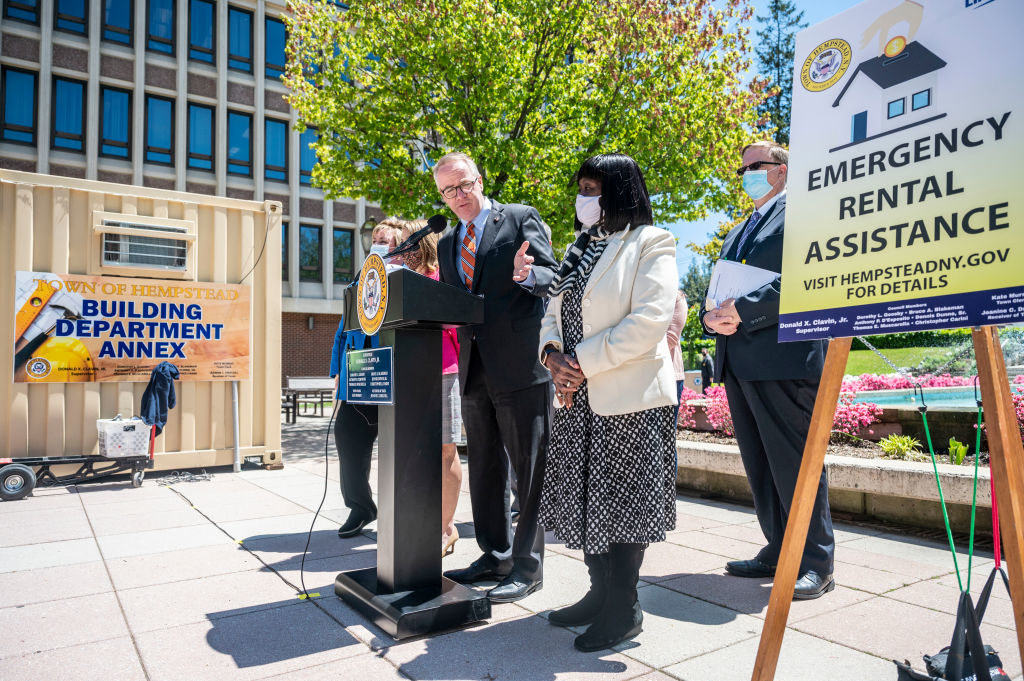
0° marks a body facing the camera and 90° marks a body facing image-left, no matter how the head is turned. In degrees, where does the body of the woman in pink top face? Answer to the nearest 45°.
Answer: approximately 45°

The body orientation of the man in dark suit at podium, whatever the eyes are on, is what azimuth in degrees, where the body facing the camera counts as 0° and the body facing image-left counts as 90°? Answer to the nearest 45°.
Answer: approximately 45°

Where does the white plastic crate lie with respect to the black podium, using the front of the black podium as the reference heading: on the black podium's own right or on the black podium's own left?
on the black podium's own right

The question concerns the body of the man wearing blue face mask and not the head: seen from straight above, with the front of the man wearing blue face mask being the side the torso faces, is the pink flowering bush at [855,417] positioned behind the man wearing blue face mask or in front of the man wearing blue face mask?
behind

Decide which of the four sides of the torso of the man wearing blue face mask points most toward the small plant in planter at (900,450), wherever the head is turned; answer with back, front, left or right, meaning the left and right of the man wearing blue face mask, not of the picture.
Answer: back

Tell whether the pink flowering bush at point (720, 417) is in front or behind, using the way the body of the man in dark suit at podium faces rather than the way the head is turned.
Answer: behind

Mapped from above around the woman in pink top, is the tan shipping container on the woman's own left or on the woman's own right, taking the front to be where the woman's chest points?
on the woman's own right

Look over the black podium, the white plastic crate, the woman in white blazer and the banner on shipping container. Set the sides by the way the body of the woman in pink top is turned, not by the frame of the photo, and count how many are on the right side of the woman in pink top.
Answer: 2

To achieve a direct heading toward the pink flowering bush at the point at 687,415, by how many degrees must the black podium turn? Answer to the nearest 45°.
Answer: approximately 180°

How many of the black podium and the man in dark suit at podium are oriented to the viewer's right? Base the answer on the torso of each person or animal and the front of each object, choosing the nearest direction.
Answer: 0

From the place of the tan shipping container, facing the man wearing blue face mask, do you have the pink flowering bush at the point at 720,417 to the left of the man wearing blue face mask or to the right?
left

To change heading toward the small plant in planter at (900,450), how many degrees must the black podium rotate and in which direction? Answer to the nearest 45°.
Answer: approximately 180°

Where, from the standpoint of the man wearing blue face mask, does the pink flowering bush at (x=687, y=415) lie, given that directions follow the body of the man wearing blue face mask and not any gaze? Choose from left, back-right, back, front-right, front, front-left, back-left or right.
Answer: back-right

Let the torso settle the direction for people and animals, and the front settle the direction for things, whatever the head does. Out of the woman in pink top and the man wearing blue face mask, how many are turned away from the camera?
0

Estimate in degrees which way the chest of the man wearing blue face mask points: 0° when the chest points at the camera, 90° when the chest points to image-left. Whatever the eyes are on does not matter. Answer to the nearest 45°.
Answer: approximately 45°

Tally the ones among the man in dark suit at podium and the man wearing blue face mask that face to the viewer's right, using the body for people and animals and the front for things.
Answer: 0
